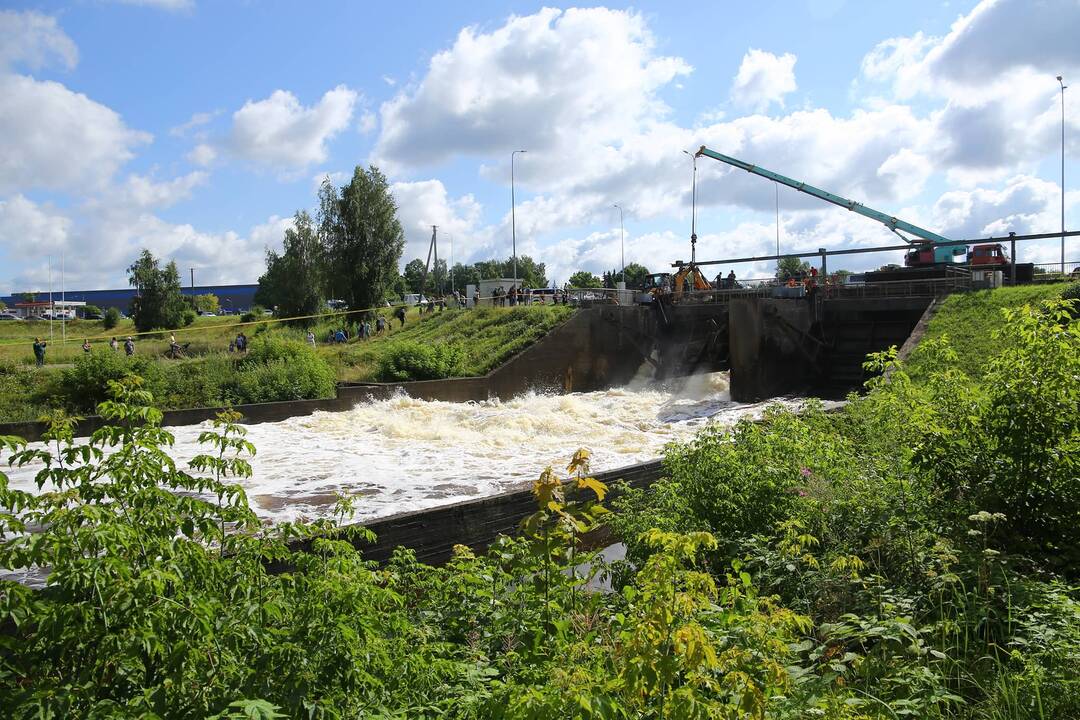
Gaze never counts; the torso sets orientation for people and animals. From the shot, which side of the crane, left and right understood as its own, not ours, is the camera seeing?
right

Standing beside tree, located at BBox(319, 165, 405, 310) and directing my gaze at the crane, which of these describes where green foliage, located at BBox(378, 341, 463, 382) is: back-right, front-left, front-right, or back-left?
front-right

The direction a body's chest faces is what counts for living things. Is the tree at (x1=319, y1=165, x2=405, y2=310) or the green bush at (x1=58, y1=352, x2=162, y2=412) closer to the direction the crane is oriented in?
the tree
